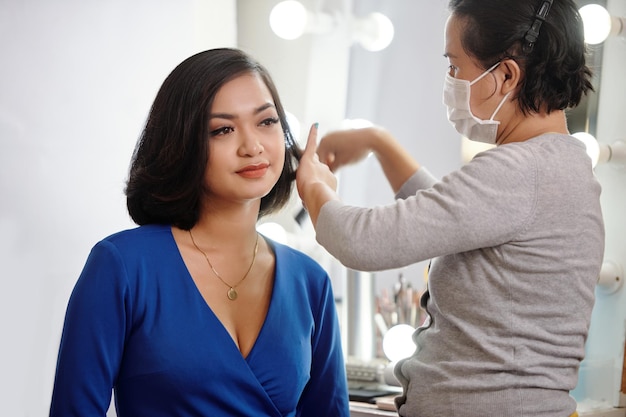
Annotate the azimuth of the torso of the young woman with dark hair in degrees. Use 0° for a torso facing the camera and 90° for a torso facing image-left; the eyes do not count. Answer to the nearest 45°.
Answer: approximately 315°

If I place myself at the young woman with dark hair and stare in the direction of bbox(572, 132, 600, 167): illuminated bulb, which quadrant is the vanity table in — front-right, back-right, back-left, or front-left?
front-left

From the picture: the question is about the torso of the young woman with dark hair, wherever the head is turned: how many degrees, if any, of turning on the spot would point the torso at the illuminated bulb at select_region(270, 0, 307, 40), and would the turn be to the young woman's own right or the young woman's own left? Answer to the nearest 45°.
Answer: approximately 135° to the young woman's own left

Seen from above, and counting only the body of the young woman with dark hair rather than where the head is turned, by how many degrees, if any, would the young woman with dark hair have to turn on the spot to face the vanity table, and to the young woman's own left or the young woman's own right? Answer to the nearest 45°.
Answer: approximately 90° to the young woman's own left

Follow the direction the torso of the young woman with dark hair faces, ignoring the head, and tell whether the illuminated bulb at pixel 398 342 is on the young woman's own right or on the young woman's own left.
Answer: on the young woman's own left

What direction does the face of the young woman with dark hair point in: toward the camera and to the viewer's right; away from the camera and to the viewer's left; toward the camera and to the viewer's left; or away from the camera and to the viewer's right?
toward the camera and to the viewer's right
